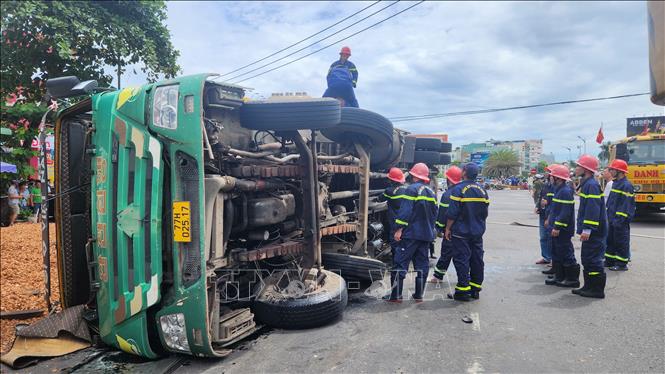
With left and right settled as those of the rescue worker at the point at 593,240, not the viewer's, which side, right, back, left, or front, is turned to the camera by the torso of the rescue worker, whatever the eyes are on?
left

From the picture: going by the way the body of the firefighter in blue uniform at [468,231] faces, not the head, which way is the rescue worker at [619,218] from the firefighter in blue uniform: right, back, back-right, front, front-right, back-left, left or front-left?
right

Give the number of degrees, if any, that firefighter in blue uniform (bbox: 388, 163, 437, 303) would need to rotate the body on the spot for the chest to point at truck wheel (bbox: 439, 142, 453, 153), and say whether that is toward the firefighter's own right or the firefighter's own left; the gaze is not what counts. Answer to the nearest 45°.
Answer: approximately 45° to the firefighter's own right

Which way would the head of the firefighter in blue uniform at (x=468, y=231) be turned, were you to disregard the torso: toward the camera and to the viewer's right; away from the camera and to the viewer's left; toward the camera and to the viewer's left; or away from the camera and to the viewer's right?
away from the camera and to the viewer's left

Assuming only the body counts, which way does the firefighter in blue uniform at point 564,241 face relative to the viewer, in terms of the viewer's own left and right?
facing to the left of the viewer

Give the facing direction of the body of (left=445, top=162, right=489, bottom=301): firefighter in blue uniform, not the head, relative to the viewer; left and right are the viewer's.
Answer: facing away from the viewer and to the left of the viewer

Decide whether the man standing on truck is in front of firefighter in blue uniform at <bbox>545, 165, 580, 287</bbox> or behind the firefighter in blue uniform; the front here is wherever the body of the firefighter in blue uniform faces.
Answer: in front

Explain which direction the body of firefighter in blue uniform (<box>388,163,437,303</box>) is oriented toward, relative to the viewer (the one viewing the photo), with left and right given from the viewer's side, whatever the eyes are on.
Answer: facing away from the viewer and to the left of the viewer

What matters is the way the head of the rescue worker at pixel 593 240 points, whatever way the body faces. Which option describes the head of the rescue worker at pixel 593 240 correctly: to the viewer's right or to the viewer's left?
to the viewer's left

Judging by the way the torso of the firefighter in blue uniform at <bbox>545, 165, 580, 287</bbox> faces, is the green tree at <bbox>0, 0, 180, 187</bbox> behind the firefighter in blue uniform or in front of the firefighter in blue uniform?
in front

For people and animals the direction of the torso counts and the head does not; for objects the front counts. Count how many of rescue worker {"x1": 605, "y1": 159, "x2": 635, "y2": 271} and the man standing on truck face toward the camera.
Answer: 1

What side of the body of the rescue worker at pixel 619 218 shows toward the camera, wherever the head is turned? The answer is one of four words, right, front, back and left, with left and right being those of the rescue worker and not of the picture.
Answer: left

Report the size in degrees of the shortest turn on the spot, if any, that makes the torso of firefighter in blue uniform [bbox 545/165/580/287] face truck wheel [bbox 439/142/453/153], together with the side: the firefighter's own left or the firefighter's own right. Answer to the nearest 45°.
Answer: approximately 45° to the firefighter's own right
